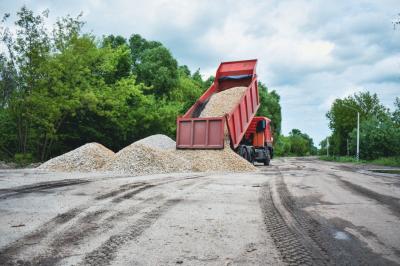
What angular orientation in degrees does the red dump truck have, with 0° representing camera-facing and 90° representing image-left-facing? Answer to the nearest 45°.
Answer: approximately 225°

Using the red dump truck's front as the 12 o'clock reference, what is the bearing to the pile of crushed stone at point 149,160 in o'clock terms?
The pile of crushed stone is roughly at 6 o'clock from the red dump truck.

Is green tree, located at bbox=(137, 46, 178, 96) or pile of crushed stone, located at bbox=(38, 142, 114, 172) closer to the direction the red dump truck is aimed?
the green tree

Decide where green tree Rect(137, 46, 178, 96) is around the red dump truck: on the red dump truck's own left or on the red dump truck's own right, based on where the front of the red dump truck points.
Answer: on the red dump truck's own left

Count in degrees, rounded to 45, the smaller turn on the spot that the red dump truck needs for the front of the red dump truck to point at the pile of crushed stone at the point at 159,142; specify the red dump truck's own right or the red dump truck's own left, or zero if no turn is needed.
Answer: approximately 90° to the red dump truck's own left

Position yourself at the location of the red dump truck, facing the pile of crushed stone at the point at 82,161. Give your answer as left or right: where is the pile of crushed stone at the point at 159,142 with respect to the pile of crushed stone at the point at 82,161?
right

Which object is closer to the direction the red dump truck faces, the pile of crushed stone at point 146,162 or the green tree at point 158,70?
the green tree
